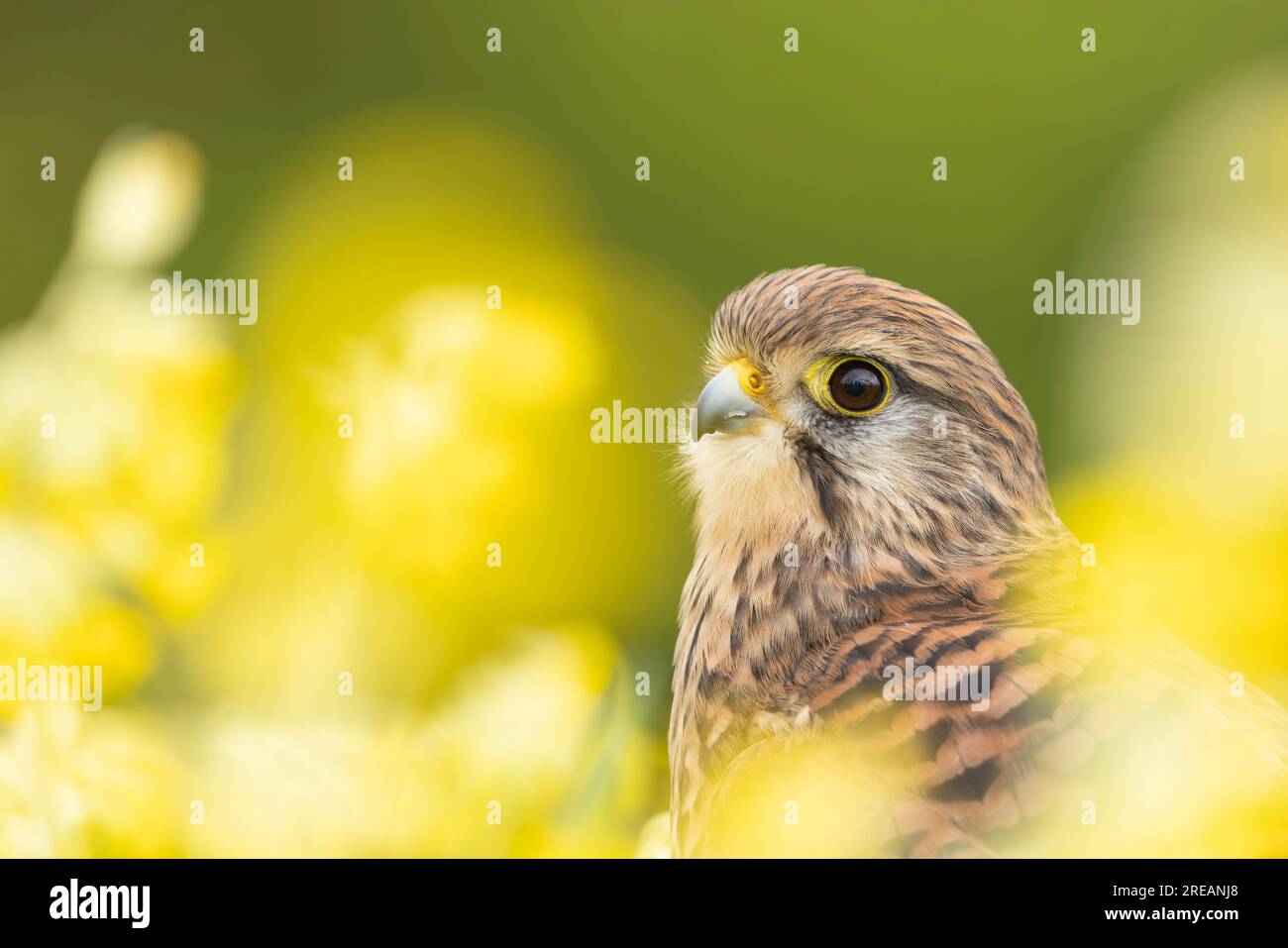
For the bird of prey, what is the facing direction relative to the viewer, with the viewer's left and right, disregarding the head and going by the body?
facing to the left of the viewer
